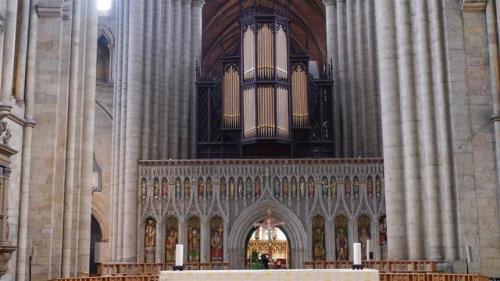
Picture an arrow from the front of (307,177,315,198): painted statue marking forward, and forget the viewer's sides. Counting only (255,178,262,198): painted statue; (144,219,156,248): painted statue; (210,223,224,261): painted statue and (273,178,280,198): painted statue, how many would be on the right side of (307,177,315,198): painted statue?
4

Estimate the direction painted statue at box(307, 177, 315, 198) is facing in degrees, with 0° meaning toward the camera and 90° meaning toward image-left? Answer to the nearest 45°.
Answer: approximately 0°

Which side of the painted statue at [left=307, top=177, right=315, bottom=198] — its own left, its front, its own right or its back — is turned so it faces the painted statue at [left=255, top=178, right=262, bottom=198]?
right

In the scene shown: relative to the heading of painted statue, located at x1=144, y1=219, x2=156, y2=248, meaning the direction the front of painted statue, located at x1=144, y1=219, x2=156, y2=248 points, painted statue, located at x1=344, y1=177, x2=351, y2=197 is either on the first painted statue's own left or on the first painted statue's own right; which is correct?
on the first painted statue's own left

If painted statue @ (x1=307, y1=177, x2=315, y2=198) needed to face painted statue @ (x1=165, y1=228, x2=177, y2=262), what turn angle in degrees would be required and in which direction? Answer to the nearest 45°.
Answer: approximately 90° to its right

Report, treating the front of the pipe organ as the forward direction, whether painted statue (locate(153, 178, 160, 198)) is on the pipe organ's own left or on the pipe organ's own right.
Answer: on the pipe organ's own right

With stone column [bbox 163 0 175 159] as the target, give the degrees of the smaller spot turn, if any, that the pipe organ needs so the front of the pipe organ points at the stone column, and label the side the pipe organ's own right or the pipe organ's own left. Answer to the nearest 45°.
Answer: approximately 90° to the pipe organ's own right

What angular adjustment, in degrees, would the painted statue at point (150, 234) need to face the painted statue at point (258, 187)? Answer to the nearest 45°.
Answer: approximately 90° to its left
